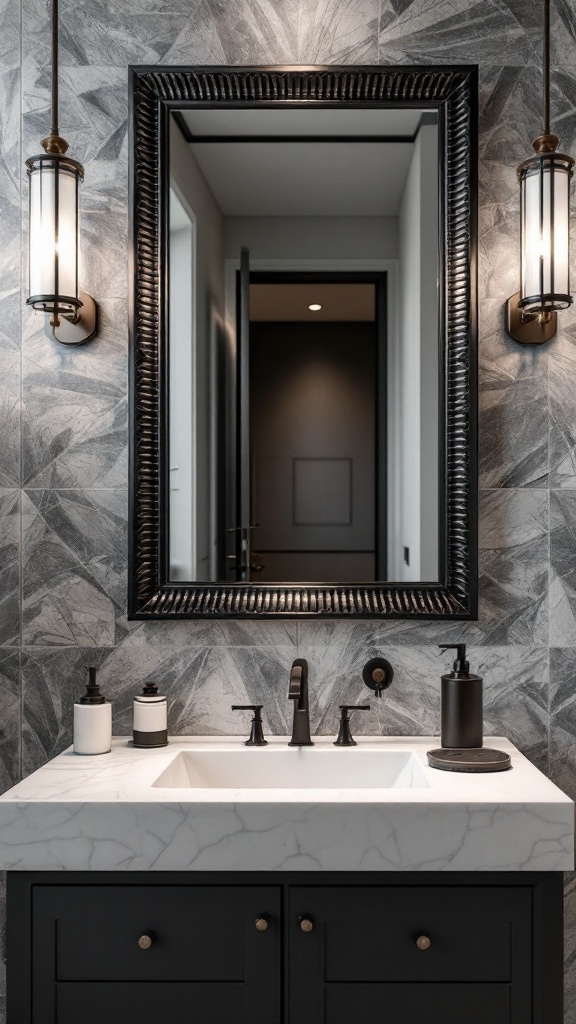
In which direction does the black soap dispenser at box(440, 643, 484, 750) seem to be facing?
to the viewer's left

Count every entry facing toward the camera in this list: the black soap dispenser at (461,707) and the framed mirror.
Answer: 1

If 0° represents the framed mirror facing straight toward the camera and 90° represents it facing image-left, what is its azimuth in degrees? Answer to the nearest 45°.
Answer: approximately 0°
